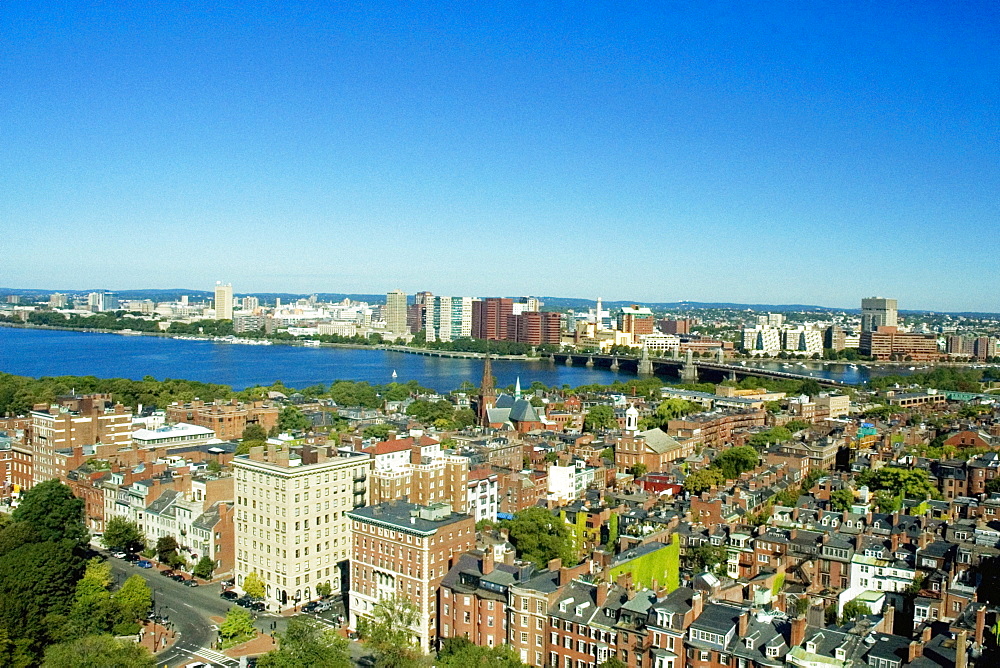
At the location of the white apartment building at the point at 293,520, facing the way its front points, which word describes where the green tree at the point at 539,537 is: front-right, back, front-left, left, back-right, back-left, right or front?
back-left

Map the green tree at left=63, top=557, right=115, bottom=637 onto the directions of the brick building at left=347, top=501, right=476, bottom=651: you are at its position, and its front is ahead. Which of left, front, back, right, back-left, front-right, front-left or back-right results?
front-right

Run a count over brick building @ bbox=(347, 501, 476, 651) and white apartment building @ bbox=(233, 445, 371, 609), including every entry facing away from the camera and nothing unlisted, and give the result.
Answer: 0

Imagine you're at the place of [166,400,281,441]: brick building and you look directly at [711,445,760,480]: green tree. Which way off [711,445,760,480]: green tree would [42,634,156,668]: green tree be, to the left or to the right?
right

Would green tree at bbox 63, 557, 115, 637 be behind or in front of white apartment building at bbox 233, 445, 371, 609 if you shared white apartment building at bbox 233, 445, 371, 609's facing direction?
in front

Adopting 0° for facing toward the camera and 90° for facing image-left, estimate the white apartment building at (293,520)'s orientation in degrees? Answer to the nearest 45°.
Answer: approximately 45°

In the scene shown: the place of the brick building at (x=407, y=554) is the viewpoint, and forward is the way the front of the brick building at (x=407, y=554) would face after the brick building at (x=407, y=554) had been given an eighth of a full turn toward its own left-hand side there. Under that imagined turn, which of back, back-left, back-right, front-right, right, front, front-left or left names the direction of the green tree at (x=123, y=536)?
back-right

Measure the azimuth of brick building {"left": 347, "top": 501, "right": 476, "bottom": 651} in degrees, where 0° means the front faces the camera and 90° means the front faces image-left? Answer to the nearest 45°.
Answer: approximately 45°

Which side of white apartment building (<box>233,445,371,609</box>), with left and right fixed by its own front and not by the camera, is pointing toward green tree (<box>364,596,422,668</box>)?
left

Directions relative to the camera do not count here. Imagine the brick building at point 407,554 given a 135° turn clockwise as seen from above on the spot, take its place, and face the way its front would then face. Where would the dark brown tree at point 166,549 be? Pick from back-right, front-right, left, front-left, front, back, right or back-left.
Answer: front-left

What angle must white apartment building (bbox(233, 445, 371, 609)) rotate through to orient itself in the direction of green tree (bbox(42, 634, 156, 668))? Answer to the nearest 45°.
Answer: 0° — it already faces it

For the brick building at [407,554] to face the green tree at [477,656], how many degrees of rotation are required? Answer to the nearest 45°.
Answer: approximately 45° to its left

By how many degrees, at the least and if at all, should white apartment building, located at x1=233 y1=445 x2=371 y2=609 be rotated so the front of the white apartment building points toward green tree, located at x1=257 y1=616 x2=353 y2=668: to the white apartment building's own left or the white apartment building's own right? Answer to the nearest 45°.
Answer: approximately 45° to the white apartment building's own left

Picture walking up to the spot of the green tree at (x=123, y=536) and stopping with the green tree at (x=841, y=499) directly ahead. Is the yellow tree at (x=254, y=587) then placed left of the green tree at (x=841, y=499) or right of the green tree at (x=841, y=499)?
right

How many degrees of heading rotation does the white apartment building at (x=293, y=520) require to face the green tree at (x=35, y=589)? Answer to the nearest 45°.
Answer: approximately 45° to its right

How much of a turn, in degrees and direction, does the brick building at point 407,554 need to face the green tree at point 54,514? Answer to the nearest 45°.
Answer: approximately 90° to its right

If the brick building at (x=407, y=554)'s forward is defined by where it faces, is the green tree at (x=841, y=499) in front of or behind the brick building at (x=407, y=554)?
behind
